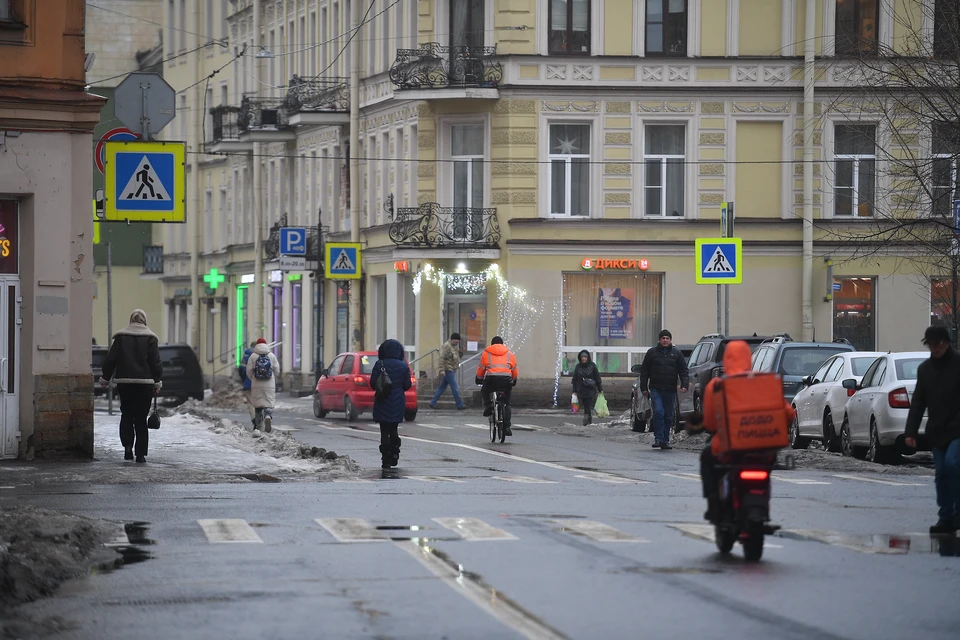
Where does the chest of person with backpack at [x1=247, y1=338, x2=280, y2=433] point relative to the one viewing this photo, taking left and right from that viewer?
facing away from the viewer

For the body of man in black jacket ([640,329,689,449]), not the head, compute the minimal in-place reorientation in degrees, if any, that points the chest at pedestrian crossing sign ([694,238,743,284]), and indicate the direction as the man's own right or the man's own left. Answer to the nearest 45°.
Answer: approximately 180°

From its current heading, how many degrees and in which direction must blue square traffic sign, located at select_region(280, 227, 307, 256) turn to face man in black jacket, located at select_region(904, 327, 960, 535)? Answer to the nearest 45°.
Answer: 0° — it already faces them

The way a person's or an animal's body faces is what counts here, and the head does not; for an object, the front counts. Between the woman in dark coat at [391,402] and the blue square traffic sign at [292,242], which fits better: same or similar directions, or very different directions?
very different directions

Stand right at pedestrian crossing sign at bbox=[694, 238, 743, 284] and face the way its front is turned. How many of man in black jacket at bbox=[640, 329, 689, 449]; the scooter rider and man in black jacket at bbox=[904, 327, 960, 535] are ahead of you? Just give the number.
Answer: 3

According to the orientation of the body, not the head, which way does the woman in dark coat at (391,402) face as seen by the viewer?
away from the camera

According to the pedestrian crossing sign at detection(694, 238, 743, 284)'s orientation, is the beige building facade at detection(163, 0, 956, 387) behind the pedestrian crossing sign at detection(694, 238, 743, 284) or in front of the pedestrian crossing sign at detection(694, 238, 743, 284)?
behind

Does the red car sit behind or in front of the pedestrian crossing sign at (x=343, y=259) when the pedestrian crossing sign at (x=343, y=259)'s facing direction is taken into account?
in front

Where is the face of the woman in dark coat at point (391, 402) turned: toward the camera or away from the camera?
away from the camera

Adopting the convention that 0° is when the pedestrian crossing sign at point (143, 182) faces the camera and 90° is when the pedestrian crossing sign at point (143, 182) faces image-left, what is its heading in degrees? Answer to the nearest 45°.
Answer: approximately 0°

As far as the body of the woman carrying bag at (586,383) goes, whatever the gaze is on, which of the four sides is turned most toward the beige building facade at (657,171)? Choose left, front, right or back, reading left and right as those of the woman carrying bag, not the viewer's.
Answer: back
